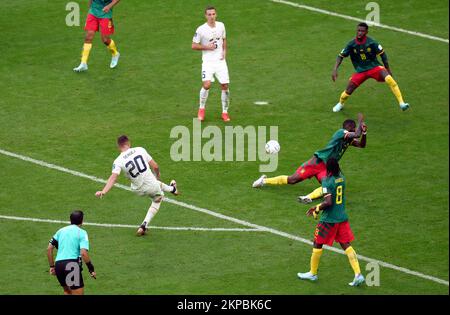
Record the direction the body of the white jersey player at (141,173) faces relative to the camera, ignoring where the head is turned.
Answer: away from the camera

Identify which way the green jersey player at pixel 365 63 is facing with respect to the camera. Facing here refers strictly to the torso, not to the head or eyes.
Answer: toward the camera

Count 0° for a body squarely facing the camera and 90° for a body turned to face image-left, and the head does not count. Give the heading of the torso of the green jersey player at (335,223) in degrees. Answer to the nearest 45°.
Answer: approximately 135°

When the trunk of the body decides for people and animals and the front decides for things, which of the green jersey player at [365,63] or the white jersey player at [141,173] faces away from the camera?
the white jersey player

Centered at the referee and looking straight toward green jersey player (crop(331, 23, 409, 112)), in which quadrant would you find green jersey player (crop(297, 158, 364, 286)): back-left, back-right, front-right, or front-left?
front-right

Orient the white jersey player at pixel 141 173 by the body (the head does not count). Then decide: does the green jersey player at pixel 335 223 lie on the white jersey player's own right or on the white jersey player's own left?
on the white jersey player's own right

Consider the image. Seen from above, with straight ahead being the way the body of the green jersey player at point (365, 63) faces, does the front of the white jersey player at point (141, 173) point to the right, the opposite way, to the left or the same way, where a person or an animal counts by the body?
the opposite way

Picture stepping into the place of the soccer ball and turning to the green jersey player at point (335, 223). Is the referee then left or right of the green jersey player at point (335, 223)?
right

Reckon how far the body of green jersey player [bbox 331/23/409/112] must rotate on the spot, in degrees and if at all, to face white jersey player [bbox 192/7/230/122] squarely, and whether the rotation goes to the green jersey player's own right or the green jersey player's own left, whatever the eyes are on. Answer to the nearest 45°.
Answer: approximately 90° to the green jersey player's own right

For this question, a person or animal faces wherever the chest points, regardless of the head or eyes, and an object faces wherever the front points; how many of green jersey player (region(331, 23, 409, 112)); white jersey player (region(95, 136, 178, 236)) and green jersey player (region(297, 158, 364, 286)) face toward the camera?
1

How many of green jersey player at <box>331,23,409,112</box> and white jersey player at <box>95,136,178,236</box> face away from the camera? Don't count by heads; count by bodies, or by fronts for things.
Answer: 1
